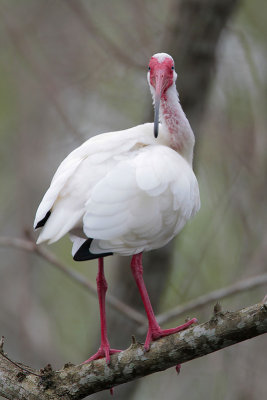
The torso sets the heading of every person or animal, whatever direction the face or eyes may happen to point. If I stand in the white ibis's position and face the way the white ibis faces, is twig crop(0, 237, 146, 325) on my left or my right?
on my left

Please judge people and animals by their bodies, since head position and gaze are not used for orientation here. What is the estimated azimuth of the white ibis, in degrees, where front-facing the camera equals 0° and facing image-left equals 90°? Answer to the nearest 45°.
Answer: approximately 270°
